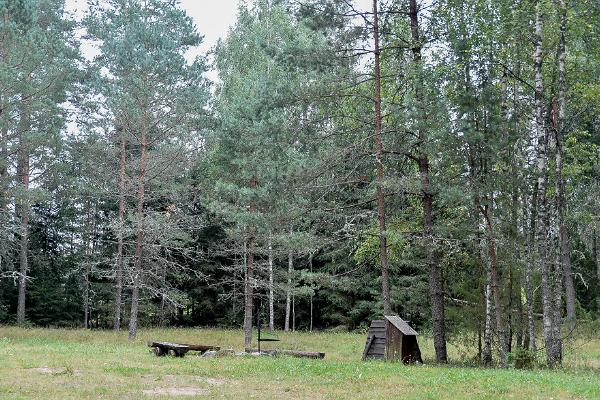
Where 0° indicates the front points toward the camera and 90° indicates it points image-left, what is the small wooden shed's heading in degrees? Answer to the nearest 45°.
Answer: approximately 315°

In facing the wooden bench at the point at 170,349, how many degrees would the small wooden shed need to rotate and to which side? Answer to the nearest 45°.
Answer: approximately 135° to its right
